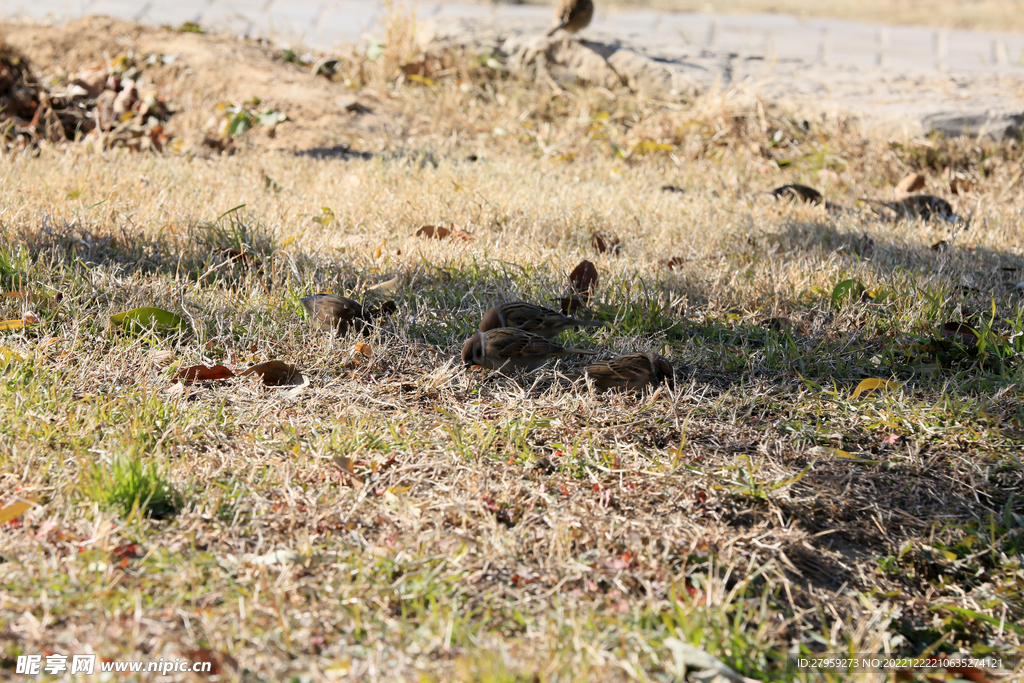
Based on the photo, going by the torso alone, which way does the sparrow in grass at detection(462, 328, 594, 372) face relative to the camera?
to the viewer's left

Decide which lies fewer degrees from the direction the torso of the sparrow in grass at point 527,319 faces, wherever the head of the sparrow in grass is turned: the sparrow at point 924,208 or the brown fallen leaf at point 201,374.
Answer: the brown fallen leaf

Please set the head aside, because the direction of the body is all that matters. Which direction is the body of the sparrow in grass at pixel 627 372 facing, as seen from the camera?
to the viewer's right

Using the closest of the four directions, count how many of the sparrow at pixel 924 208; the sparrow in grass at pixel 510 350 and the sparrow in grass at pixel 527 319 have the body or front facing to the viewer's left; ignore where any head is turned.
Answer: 2

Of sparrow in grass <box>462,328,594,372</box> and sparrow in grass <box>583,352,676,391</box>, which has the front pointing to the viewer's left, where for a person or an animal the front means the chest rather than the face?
sparrow in grass <box>462,328,594,372</box>

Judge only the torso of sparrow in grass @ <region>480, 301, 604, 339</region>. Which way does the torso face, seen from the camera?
to the viewer's left

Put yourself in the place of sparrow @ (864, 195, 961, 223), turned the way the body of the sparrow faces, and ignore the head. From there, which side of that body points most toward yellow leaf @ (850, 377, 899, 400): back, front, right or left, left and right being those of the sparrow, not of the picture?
right

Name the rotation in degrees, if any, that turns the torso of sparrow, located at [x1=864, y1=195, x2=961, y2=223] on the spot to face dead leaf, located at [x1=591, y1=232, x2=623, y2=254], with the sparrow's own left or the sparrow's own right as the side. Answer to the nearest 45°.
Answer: approximately 135° to the sparrow's own right

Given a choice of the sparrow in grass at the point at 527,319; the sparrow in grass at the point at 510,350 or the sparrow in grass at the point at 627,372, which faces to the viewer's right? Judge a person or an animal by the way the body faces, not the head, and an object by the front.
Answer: the sparrow in grass at the point at 627,372

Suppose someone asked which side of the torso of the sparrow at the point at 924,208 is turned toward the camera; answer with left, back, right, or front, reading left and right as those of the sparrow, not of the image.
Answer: right
